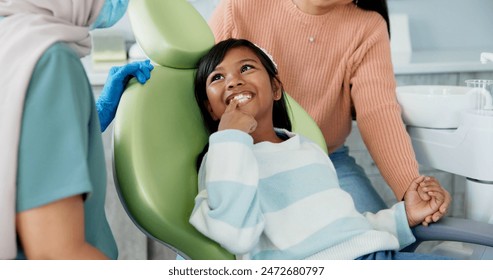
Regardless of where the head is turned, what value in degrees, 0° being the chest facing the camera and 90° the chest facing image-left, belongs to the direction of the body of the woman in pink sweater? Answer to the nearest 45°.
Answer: approximately 0°

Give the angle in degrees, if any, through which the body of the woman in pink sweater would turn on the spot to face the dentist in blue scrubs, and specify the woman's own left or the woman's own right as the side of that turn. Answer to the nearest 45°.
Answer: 0° — they already face them

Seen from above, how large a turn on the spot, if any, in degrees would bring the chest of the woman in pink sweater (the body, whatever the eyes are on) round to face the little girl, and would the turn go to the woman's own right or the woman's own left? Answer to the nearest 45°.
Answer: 0° — they already face them

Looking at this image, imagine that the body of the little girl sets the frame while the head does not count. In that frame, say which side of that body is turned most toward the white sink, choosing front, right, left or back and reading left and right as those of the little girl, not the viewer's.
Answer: left
